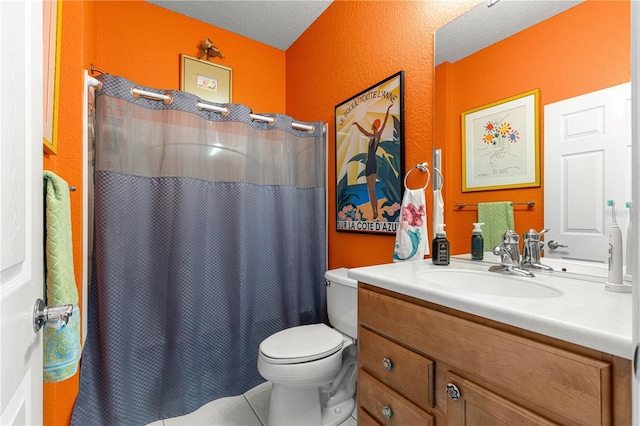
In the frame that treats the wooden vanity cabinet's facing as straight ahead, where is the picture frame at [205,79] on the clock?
The picture frame is roughly at 2 o'clock from the wooden vanity cabinet.

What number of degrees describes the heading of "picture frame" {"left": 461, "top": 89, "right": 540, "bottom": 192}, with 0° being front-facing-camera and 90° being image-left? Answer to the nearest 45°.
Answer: approximately 45°

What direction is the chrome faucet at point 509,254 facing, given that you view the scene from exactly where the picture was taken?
facing the viewer and to the left of the viewer

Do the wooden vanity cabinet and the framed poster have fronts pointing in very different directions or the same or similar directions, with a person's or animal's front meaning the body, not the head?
same or similar directions

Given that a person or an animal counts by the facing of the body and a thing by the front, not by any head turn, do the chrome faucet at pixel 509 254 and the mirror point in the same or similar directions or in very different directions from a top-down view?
same or similar directions

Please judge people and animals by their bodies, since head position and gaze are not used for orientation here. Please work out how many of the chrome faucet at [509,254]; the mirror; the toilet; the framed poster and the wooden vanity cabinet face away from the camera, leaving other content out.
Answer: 0

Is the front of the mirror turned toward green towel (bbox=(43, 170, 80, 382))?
yes

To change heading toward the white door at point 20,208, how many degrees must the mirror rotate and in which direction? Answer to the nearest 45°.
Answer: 0° — it already faces it

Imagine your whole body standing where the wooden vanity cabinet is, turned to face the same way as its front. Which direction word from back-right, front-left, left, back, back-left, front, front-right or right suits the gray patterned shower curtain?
front-right

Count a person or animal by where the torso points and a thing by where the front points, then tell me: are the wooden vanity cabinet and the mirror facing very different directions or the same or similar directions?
same or similar directions
